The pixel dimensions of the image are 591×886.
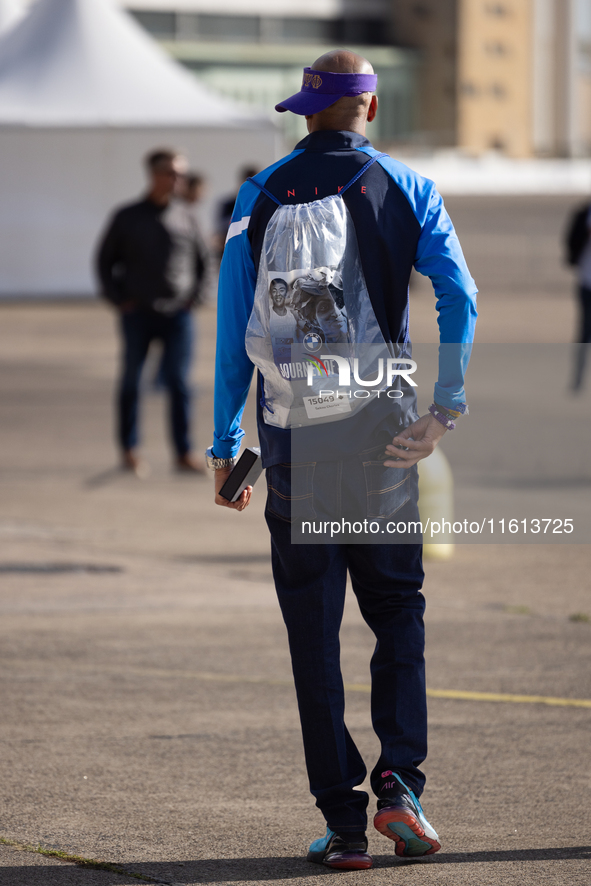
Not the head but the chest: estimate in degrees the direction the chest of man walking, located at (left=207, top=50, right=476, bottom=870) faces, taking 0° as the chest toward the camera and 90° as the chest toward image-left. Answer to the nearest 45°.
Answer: approximately 180°

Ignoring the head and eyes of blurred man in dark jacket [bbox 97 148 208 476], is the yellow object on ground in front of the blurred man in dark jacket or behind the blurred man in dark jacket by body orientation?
in front

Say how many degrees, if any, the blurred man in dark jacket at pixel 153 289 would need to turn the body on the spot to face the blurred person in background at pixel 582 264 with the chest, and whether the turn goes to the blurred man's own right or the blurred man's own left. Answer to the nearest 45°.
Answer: approximately 90° to the blurred man's own left

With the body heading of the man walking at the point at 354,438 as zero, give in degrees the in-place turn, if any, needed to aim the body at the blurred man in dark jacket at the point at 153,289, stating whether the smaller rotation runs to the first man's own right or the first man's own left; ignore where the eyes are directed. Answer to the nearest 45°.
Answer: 0° — they already face them

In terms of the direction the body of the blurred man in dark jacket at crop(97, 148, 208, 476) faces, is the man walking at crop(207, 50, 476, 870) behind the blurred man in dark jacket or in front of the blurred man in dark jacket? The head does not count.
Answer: in front

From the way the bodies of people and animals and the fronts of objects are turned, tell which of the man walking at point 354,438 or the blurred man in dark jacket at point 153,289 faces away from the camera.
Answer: the man walking

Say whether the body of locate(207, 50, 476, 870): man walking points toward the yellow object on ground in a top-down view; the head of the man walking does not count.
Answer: yes

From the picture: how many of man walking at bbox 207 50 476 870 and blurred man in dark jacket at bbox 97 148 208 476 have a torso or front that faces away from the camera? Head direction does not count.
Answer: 1

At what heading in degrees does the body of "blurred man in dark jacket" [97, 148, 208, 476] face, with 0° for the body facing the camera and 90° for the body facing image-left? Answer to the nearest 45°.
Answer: approximately 315°

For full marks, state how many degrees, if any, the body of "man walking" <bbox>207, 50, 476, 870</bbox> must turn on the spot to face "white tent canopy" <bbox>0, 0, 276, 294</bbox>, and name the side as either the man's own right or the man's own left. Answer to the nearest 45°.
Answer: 0° — they already face it

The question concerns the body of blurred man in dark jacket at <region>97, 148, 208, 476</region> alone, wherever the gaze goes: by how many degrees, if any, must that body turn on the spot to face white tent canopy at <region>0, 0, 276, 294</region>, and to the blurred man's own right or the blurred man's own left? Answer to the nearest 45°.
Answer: approximately 135° to the blurred man's own left
